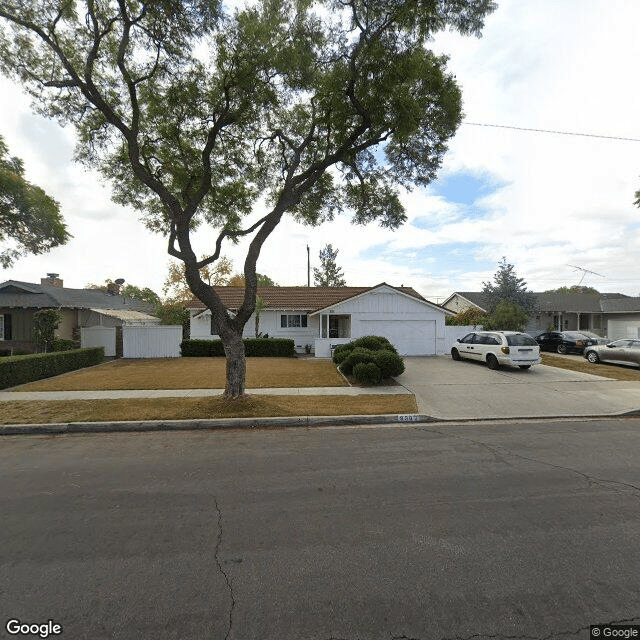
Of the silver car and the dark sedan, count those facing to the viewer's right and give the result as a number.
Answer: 0

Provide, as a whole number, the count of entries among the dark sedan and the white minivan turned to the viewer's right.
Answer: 0

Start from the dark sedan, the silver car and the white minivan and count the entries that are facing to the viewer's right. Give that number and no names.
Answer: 0

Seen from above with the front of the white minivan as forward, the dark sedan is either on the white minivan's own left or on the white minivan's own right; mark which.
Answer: on the white minivan's own right

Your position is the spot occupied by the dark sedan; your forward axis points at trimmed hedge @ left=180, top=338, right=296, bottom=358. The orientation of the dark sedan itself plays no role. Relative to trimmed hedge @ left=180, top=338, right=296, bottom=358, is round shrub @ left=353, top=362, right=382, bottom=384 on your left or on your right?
left

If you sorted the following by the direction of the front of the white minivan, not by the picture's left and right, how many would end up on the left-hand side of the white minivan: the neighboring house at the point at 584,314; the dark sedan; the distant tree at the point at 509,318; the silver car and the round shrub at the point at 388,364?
1
